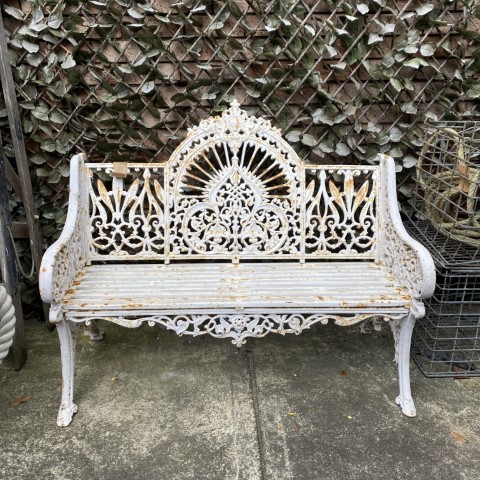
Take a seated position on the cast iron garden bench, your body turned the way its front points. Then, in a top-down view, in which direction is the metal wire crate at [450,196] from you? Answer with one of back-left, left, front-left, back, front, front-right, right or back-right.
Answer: left

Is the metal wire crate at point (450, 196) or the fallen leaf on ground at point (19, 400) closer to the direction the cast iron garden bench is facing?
the fallen leaf on ground

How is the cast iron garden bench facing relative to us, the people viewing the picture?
facing the viewer

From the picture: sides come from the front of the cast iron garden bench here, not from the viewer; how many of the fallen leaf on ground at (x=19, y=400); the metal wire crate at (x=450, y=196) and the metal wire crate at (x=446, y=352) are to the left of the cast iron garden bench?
2

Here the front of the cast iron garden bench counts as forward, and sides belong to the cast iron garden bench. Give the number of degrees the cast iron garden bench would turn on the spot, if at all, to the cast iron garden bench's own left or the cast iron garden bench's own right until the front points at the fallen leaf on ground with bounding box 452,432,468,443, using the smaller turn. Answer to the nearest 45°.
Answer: approximately 45° to the cast iron garden bench's own left

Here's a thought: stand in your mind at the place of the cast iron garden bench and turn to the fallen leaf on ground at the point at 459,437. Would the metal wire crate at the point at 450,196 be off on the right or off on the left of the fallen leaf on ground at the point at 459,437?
left

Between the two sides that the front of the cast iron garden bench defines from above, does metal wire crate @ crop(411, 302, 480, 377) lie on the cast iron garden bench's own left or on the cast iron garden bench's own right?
on the cast iron garden bench's own left

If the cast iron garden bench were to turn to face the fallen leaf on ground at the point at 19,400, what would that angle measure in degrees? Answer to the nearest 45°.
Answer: approximately 45° to its right
